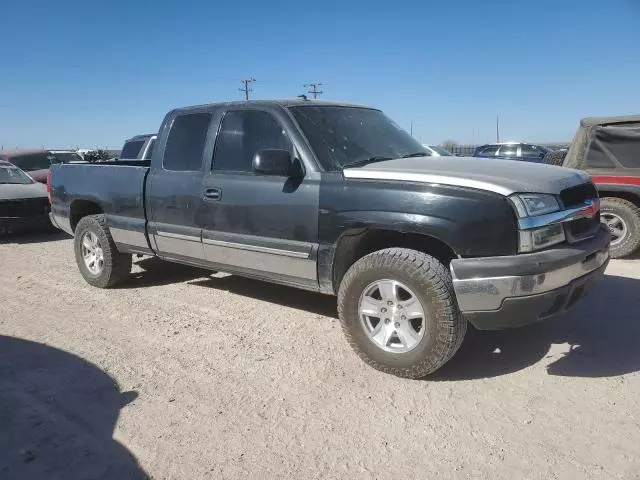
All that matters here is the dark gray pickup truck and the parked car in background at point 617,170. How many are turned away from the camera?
0

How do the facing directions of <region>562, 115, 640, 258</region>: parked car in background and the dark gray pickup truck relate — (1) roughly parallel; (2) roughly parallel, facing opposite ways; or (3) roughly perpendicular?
roughly parallel

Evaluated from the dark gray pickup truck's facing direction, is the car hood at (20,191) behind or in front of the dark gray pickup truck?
behind

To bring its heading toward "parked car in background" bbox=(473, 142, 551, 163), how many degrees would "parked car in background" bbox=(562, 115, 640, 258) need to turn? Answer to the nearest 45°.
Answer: approximately 90° to its left

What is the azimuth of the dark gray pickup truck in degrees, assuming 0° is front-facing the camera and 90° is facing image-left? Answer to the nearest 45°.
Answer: approximately 315°

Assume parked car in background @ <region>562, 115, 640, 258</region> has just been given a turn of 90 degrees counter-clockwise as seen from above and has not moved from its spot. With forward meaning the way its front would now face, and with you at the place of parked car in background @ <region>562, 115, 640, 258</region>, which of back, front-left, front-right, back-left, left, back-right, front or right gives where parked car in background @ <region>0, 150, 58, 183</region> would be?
left

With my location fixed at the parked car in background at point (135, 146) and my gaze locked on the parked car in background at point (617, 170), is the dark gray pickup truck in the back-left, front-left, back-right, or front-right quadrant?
front-right

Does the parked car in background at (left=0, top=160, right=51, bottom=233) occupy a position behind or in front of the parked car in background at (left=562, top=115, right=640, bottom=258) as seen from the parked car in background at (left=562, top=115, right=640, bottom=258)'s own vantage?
behind

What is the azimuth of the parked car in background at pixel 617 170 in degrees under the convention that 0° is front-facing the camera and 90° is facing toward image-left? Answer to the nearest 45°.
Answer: approximately 270°

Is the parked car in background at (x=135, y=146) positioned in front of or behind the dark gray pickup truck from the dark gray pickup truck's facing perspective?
behind

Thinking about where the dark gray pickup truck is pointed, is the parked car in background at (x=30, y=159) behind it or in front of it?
behind

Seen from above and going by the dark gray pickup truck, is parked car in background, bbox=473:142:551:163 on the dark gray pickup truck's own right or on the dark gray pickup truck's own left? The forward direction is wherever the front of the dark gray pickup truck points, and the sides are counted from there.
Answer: on the dark gray pickup truck's own left

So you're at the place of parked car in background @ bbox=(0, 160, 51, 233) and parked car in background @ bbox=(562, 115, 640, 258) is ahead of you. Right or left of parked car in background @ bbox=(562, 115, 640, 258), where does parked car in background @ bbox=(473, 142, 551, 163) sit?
left
